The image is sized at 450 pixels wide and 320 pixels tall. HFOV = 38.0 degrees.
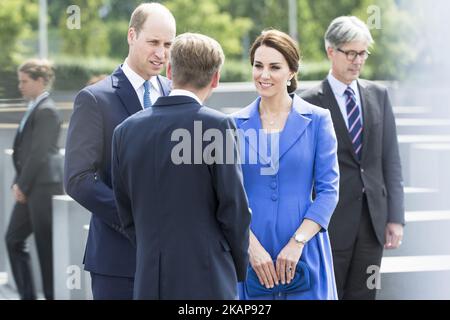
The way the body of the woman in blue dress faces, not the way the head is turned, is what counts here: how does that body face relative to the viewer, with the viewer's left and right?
facing the viewer and to the left of the viewer

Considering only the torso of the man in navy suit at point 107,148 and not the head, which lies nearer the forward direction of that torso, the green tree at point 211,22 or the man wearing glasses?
the man wearing glasses

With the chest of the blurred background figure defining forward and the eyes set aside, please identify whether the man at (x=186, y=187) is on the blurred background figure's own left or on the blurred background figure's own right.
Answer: on the blurred background figure's own left

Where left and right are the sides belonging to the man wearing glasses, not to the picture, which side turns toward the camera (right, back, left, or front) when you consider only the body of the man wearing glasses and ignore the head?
front

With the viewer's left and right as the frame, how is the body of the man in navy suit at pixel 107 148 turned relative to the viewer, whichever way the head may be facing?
facing the viewer and to the right of the viewer

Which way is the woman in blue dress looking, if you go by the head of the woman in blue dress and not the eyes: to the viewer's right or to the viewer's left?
to the viewer's left

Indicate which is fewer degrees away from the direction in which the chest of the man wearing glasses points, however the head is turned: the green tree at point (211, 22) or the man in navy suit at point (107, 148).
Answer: the man in navy suit

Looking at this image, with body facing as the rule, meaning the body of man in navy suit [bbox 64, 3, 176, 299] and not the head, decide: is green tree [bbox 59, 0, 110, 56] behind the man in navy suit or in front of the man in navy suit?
behind

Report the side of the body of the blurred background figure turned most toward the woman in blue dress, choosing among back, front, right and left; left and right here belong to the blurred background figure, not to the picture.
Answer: left

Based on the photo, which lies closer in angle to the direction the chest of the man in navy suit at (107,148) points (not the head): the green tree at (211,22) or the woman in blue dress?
the woman in blue dress
